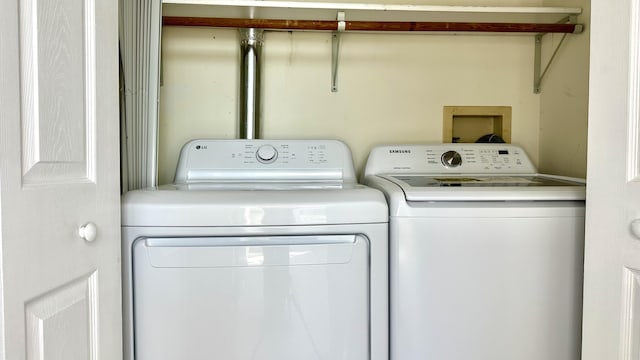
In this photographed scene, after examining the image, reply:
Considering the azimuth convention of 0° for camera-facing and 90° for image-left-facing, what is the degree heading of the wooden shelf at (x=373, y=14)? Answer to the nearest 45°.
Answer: approximately 0°

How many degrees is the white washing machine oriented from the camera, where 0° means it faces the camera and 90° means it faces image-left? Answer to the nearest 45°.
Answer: approximately 0°

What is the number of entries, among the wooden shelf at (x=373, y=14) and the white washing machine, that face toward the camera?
2
